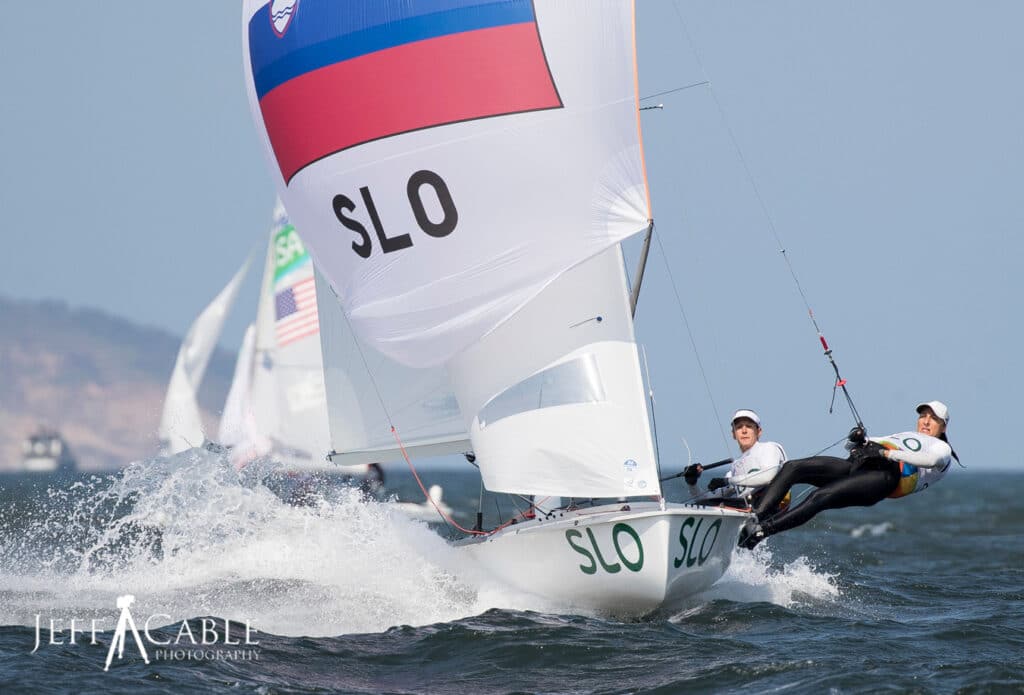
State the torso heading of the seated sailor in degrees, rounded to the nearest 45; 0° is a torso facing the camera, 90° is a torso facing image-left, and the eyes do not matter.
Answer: approximately 45°

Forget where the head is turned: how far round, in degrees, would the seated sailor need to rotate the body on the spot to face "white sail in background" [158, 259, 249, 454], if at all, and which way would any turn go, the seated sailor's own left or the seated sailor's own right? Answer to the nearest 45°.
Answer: approximately 90° to the seated sailor's own right

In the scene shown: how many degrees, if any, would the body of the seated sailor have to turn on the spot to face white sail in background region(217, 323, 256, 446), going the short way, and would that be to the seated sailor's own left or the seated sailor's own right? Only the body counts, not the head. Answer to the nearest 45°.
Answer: approximately 90° to the seated sailor's own right
